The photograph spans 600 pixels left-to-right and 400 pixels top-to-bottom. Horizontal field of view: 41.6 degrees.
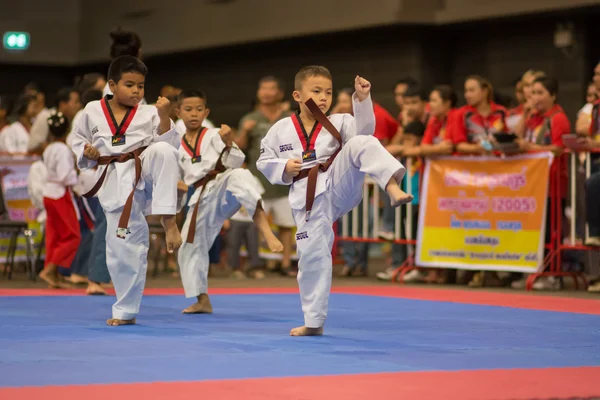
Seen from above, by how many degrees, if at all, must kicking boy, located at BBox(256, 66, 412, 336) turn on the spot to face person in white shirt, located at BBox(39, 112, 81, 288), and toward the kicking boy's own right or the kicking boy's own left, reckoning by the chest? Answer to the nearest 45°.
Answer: approximately 180°

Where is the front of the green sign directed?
toward the camera

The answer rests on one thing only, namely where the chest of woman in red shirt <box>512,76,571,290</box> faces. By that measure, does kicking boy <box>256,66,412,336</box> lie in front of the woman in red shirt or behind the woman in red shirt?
in front

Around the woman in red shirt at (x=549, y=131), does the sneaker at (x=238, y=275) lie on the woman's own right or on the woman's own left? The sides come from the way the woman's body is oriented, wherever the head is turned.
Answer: on the woman's own right

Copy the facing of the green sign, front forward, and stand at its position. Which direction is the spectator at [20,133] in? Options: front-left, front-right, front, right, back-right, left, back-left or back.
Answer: front

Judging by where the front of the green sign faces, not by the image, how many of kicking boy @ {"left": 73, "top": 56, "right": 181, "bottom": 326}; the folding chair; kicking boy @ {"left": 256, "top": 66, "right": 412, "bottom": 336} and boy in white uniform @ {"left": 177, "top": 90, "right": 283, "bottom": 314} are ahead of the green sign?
4

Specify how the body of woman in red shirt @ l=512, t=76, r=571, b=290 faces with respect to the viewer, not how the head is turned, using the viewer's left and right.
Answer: facing the viewer and to the left of the viewer

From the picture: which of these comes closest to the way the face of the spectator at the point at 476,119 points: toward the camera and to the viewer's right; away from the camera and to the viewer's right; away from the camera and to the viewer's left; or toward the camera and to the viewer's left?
toward the camera and to the viewer's left
